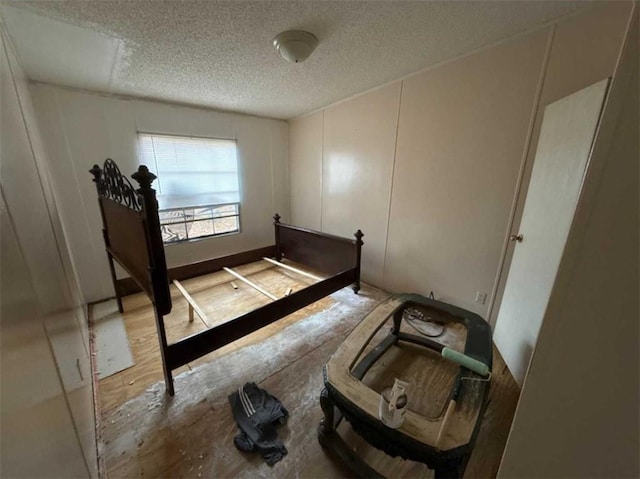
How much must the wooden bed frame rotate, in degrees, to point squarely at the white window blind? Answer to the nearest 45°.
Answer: approximately 45° to its left

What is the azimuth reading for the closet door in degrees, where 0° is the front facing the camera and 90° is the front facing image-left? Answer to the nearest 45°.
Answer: approximately 45°

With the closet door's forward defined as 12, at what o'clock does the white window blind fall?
The white window blind is roughly at 1 o'clock from the closet door.

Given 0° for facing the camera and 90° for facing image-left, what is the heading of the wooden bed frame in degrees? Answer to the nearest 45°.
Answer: approximately 225°
